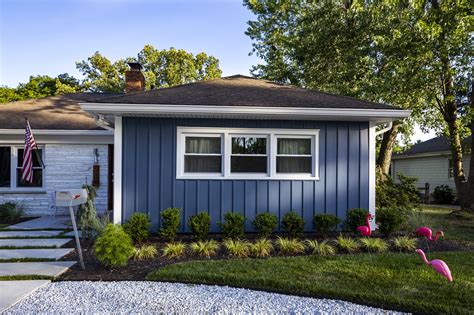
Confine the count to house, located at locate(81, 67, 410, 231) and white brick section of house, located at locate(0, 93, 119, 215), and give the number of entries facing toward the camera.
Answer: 2

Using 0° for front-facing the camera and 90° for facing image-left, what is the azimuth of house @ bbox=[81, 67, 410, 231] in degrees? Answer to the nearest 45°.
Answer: approximately 0°

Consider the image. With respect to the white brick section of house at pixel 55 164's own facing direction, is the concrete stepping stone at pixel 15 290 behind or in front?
in front

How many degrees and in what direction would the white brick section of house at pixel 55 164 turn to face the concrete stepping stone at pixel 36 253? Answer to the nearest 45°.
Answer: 0° — it already faces it

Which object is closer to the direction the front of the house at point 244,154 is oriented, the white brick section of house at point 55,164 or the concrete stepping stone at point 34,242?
the concrete stepping stone

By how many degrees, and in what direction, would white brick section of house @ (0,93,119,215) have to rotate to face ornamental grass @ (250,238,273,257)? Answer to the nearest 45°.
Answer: approximately 45° to its left

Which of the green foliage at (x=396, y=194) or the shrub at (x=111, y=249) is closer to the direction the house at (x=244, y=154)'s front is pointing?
the shrub

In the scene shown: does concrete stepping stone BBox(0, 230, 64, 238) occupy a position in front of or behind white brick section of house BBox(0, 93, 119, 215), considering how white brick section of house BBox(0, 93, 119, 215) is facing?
in front

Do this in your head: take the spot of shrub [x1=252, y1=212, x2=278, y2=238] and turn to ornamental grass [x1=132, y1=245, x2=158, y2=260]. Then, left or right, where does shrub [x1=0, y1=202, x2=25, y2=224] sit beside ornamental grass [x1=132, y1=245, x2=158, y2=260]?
right

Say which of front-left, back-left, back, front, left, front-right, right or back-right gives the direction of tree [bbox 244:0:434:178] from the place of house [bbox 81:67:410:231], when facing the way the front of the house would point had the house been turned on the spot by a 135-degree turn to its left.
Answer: front

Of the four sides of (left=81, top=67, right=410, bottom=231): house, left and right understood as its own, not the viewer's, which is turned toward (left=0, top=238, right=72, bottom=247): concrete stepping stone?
right

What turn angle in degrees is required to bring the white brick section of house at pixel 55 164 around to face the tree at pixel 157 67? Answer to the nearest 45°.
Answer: approximately 180°

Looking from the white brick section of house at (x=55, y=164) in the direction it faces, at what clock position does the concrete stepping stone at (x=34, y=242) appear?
The concrete stepping stone is roughly at 12 o'clock from the white brick section of house.
